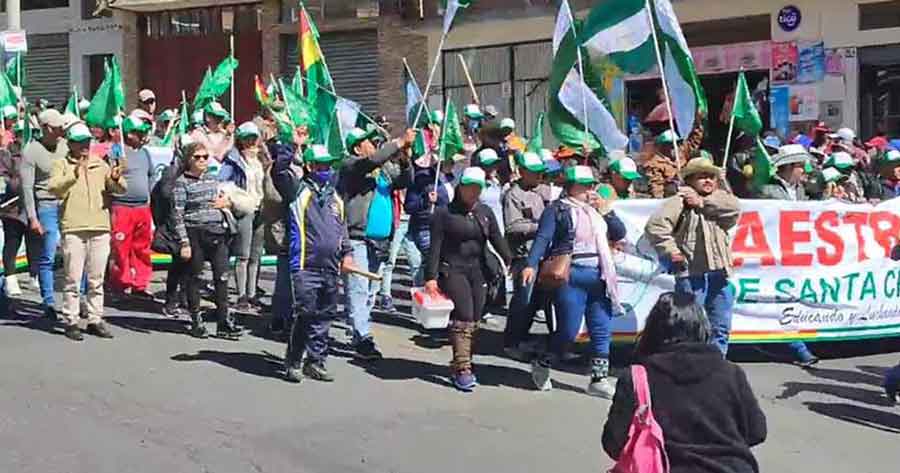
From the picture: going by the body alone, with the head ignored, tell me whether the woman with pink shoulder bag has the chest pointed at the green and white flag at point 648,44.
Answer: yes

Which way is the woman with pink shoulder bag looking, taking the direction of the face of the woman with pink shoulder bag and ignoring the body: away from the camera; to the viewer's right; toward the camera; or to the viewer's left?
away from the camera

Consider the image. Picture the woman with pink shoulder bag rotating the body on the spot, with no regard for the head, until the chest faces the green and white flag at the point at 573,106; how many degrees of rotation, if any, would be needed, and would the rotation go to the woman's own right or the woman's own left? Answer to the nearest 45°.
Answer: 0° — they already face it

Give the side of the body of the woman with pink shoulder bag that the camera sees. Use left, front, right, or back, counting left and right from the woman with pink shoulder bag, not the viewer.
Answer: back

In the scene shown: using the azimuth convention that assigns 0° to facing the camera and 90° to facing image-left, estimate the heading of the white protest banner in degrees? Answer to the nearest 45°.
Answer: approximately 0°
